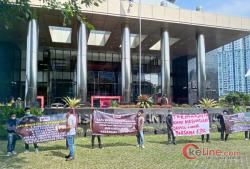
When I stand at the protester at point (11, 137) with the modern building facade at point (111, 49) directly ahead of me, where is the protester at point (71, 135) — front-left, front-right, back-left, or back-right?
back-right

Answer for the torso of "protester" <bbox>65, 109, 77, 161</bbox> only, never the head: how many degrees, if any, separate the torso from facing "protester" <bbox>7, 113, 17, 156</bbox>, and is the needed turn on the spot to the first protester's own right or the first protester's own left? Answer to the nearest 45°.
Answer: approximately 45° to the first protester's own right

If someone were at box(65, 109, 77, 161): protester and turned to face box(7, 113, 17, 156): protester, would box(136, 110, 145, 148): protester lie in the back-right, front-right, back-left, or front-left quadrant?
back-right

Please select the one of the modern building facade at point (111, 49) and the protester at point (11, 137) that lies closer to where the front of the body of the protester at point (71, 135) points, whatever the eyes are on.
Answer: the protester
